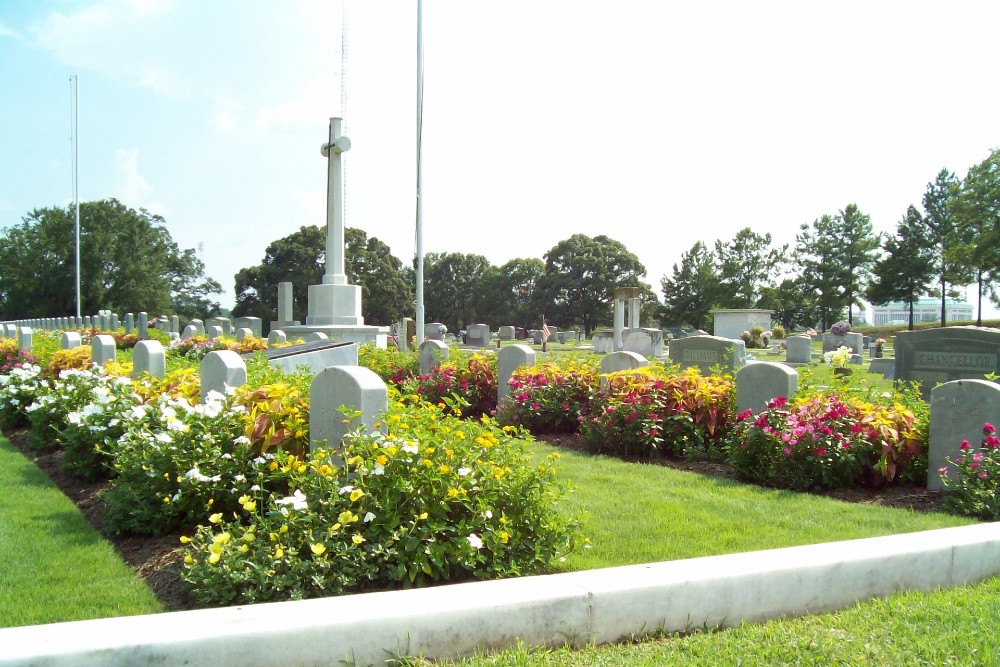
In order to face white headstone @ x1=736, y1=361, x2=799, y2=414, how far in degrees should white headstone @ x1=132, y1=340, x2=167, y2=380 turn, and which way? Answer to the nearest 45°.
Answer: approximately 90° to its left

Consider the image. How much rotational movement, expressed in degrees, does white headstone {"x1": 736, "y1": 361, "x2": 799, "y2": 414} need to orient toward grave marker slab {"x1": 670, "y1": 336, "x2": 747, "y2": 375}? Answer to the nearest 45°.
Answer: approximately 135° to its right

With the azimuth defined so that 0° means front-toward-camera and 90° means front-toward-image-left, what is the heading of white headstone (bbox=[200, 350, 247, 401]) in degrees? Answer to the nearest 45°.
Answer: approximately 45°

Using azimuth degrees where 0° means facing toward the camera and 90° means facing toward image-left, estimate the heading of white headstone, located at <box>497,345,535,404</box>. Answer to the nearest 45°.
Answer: approximately 45°

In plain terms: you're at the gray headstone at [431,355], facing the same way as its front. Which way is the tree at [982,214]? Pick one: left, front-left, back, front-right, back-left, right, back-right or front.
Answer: back

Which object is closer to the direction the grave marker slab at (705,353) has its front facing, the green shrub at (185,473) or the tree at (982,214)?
the green shrub

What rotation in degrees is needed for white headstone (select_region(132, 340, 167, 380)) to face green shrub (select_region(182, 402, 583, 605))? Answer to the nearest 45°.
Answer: approximately 45° to its left

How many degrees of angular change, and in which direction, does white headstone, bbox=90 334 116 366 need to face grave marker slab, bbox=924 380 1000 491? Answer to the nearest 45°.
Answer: approximately 90° to its left
